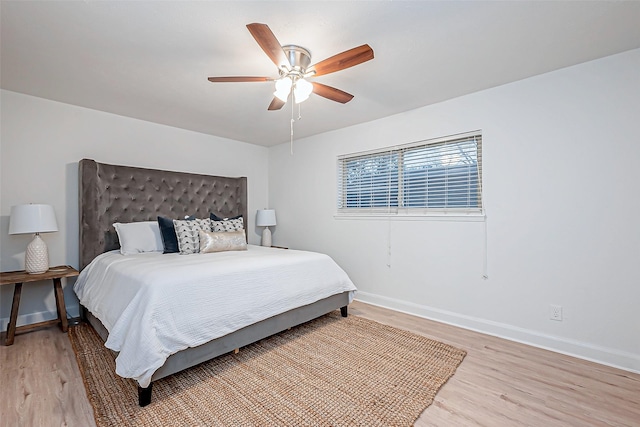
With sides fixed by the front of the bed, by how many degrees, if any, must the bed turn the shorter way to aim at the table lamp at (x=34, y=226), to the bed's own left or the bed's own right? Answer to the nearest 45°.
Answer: approximately 135° to the bed's own right

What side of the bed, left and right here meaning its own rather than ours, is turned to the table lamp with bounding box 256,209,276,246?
left

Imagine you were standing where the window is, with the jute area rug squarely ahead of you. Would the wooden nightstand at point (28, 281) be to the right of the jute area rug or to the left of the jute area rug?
right

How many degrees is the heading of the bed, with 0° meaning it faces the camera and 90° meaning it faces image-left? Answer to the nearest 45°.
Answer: approximately 315°

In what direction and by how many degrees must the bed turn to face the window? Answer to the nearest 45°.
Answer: approximately 45° to its left

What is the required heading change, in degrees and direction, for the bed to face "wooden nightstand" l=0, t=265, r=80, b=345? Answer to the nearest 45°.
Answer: approximately 135° to its right
